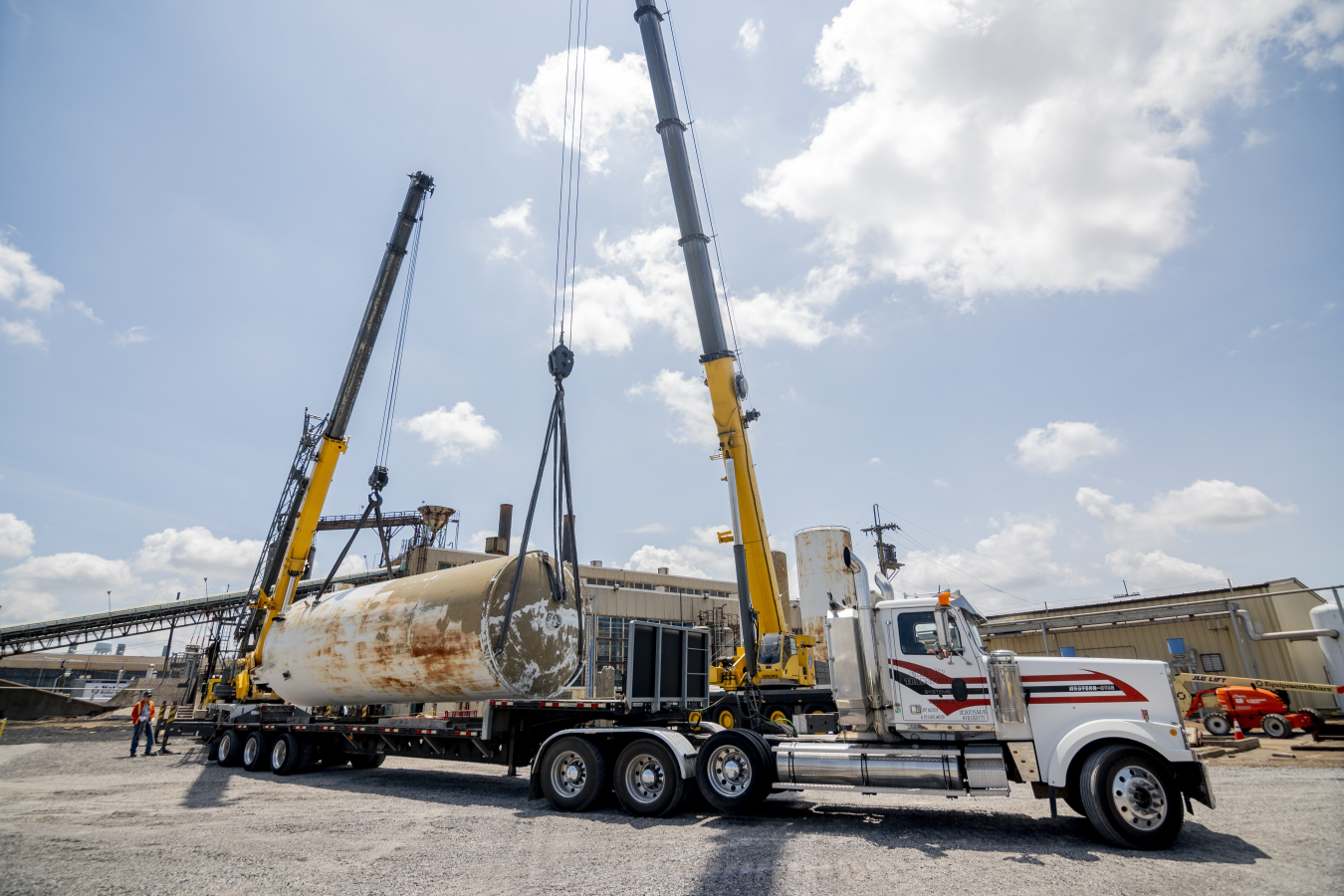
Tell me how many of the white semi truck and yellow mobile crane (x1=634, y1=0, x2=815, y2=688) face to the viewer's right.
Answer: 1

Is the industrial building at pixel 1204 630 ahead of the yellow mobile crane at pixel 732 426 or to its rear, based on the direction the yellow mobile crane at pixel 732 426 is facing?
to the rear

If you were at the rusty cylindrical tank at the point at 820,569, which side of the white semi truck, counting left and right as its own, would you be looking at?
left

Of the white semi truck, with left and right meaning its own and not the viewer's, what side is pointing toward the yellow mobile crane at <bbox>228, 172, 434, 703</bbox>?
back

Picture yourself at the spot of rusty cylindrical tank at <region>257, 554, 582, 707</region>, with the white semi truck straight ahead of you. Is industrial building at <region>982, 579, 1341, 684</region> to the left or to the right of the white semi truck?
left

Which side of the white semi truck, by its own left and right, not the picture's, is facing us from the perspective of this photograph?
right

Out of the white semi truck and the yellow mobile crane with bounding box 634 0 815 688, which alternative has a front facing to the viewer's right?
the white semi truck

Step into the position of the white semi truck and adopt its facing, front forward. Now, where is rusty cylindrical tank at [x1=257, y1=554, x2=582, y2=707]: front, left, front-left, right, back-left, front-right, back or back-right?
back

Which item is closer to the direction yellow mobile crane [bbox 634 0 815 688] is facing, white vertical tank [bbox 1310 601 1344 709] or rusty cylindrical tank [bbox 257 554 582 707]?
the rusty cylindrical tank

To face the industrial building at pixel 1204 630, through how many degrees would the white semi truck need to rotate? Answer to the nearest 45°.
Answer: approximately 45° to its left
